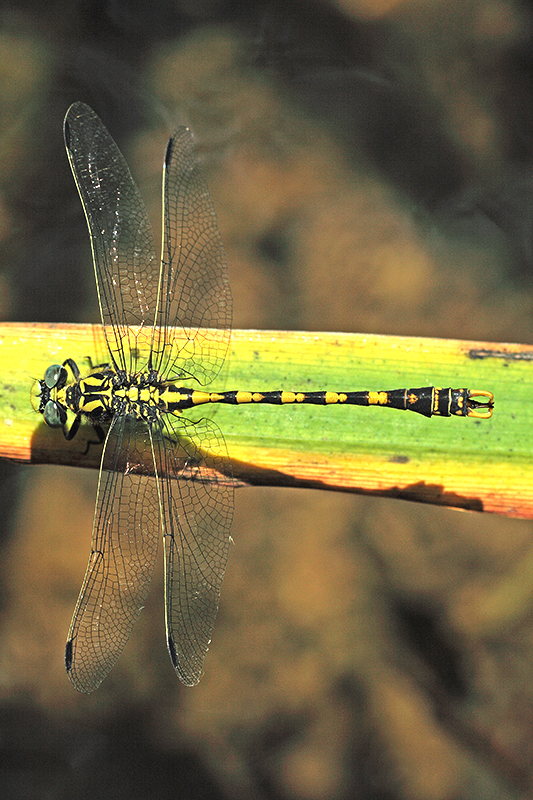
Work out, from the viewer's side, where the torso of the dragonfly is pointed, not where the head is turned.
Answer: to the viewer's left
